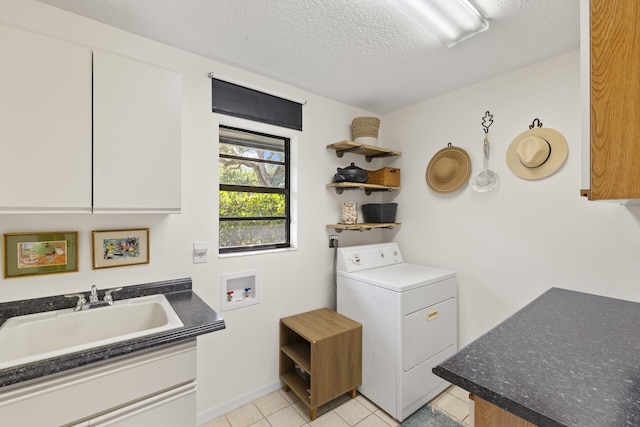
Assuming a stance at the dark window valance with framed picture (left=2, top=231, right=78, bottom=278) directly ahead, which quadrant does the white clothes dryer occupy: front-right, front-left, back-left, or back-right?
back-left

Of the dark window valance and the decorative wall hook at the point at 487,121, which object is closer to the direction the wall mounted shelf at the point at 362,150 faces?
the decorative wall hook

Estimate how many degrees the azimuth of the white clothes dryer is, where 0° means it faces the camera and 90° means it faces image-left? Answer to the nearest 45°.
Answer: approximately 315°

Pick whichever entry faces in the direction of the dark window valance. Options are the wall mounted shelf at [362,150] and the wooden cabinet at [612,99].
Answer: the wooden cabinet

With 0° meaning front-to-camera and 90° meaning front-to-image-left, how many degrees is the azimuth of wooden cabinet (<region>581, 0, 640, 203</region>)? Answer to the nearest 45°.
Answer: approximately 90°

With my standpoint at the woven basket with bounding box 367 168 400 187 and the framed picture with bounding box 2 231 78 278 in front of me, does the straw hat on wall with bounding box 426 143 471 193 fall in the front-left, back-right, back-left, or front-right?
back-left
